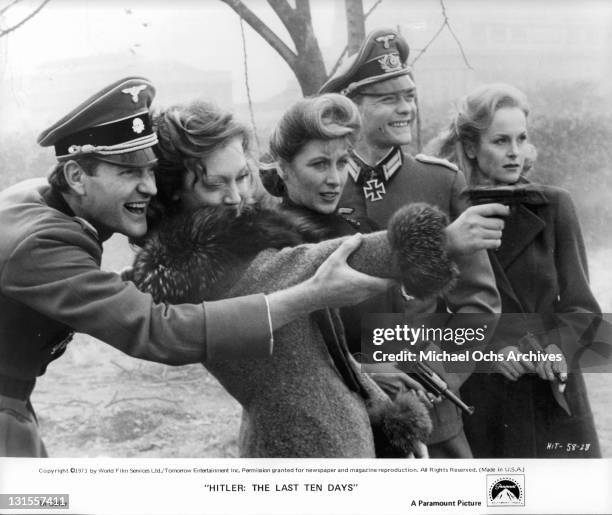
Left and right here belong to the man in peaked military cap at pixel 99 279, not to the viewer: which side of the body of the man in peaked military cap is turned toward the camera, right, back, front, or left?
right
